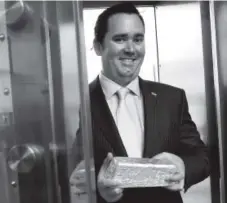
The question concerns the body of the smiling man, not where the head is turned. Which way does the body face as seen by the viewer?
toward the camera
